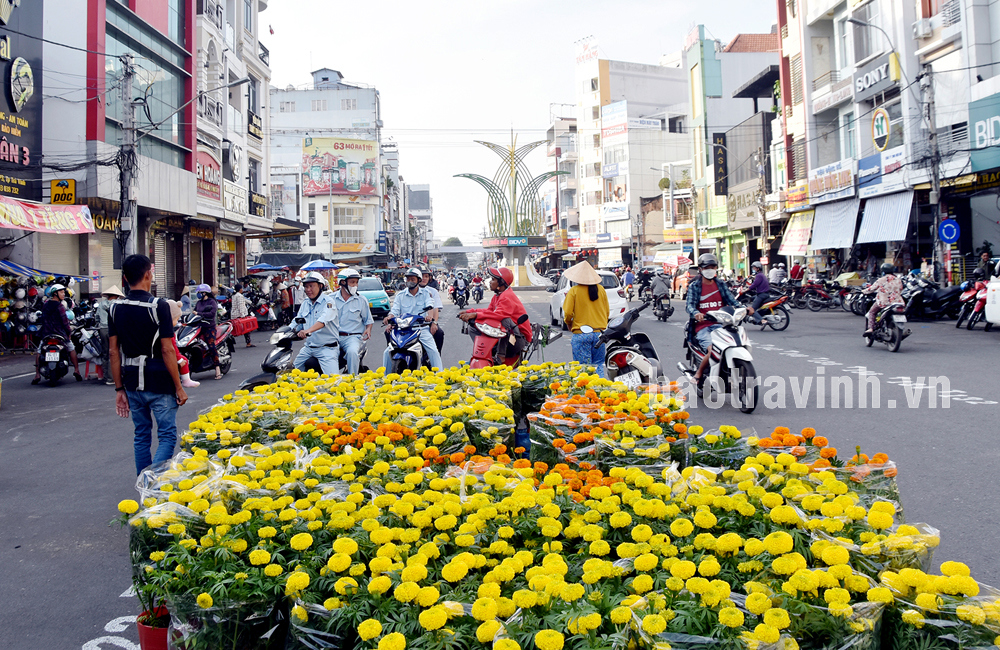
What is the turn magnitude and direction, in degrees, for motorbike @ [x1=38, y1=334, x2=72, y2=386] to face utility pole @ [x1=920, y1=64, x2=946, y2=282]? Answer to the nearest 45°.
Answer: approximately 90° to its right

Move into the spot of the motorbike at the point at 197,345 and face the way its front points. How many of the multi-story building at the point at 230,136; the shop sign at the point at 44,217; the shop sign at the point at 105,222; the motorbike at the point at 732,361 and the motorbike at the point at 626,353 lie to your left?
2

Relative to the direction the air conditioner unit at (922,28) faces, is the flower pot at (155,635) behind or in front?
in front

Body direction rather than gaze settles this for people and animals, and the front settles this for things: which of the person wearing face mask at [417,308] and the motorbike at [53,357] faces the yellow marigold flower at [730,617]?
the person wearing face mask

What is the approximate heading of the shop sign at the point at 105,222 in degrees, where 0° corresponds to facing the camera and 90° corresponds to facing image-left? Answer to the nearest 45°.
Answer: approximately 315°

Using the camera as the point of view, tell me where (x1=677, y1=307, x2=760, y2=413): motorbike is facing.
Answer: facing the viewer and to the right of the viewer

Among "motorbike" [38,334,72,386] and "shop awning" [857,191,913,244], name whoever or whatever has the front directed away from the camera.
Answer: the motorbike

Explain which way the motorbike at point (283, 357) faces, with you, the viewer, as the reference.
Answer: facing the viewer and to the left of the viewer

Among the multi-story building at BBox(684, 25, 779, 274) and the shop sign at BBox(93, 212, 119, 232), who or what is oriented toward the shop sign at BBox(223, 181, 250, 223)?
the multi-story building

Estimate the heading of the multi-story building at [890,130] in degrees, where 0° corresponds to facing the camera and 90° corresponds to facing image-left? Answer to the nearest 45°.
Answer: approximately 45°

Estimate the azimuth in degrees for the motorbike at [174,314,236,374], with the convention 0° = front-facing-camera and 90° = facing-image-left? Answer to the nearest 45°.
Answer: approximately 45°

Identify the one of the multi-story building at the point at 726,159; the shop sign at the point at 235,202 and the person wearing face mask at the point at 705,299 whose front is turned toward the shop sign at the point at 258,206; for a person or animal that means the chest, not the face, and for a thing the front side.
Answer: the multi-story building
